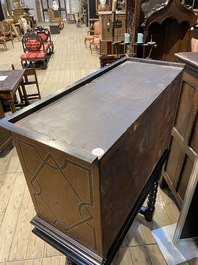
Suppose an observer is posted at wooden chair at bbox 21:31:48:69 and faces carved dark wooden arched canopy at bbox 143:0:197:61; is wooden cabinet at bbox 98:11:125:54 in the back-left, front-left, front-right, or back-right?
front-left

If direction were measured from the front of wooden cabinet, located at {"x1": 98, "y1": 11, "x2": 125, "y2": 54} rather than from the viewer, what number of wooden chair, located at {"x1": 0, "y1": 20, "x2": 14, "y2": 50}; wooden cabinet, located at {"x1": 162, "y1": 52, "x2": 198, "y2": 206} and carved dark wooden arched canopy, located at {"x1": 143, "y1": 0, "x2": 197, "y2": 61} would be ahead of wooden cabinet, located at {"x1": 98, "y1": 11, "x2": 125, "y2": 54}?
2

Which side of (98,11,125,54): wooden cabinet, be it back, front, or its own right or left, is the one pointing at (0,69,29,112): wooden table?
front

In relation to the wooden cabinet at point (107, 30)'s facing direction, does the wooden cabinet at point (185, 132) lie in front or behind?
in front

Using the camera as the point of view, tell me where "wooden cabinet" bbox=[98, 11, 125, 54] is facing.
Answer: facing the viewer

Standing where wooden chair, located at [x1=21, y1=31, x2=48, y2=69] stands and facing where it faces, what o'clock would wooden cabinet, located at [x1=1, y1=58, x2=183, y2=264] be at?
The wooden cabinet is roughly at 12 o'clock from the wooden chair.

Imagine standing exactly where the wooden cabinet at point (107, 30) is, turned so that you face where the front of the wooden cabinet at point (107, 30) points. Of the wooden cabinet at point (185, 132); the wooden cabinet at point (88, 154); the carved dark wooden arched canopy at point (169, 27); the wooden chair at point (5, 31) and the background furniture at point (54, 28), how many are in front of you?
3

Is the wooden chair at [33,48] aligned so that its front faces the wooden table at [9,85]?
yes

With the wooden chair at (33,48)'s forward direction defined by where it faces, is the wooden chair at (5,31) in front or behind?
behind

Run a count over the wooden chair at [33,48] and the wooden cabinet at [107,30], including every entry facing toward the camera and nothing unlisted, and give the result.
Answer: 2
